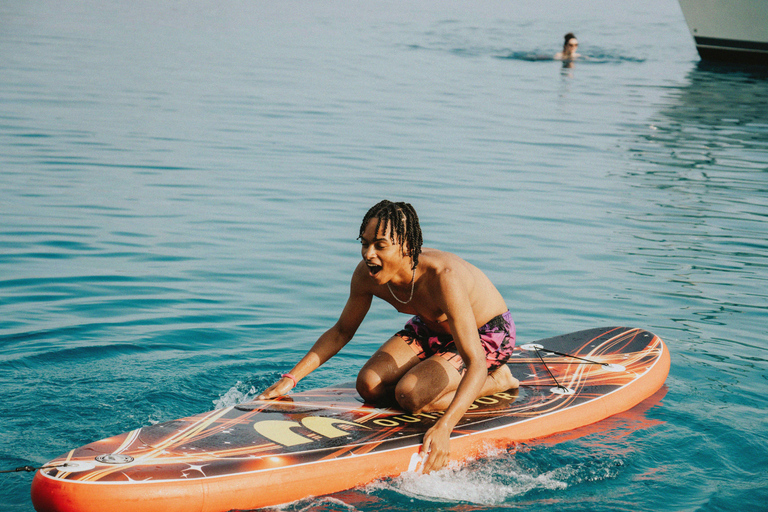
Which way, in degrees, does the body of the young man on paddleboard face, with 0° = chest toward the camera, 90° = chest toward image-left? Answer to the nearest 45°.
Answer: approximately 45°
